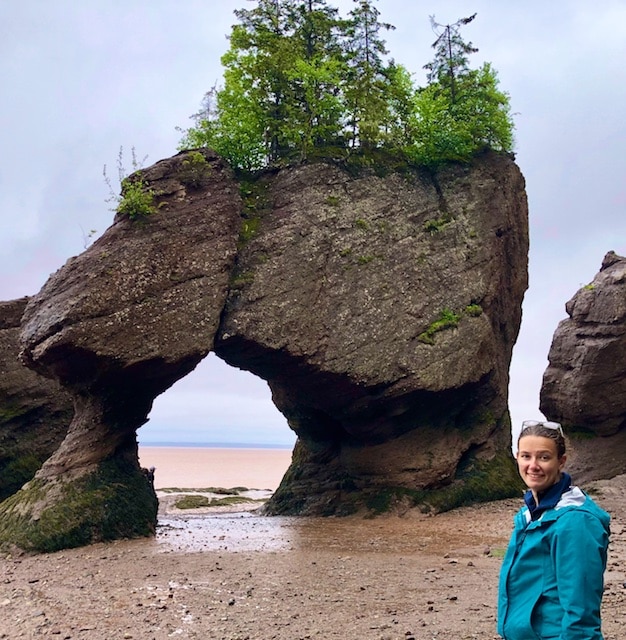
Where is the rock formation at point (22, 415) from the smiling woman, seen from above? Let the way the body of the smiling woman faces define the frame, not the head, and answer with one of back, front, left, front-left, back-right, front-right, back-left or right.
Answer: right

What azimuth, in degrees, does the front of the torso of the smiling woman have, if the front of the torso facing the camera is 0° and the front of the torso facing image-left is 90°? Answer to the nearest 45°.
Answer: approximately 45°

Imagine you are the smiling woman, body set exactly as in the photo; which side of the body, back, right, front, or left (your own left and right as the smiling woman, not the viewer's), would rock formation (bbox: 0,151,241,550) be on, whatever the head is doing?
right

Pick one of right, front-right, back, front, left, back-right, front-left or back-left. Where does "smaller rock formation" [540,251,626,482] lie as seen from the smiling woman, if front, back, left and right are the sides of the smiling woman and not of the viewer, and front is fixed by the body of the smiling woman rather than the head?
back-right

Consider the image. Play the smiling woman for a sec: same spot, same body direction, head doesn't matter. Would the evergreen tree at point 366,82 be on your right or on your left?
on your right

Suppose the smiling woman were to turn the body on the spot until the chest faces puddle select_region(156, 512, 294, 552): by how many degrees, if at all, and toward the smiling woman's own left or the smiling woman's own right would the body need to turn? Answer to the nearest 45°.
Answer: approximately 90° to the smiling woman's own right
